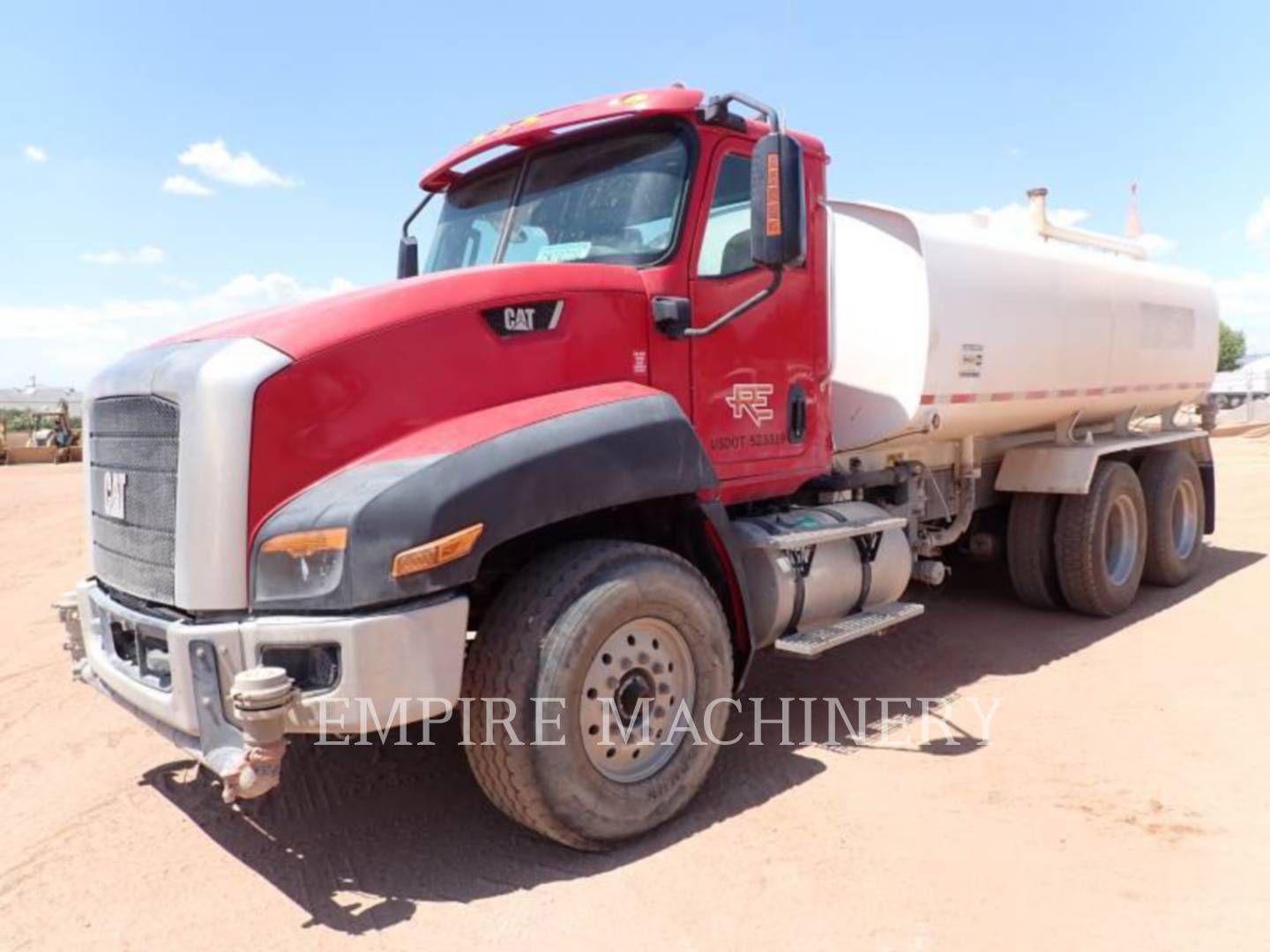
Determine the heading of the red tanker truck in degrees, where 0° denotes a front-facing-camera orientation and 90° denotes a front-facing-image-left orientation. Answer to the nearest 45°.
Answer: approximately 45°
